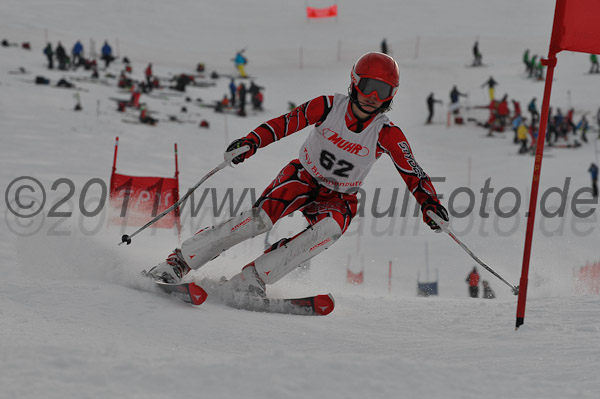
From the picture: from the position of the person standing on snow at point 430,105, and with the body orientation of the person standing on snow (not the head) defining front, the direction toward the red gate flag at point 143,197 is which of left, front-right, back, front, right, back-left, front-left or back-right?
right

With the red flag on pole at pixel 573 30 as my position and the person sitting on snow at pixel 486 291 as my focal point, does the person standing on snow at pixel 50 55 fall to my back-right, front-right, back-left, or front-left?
front-left

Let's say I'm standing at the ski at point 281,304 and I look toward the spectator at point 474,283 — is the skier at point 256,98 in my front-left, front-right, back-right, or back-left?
front-left
